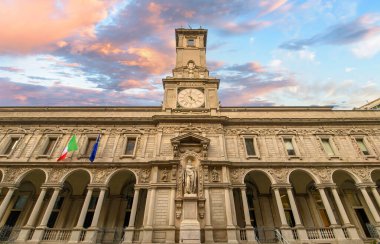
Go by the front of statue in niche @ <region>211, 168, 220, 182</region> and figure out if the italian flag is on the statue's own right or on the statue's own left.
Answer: on the statue's own right

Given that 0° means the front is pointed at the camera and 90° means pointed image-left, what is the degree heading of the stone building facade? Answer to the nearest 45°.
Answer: approximately 0°
